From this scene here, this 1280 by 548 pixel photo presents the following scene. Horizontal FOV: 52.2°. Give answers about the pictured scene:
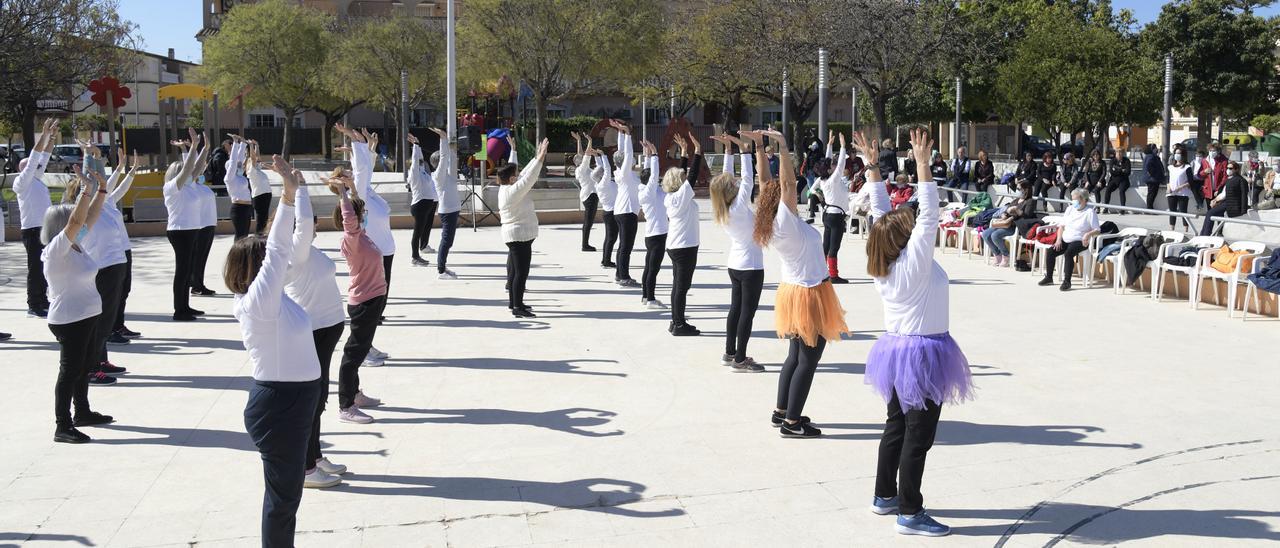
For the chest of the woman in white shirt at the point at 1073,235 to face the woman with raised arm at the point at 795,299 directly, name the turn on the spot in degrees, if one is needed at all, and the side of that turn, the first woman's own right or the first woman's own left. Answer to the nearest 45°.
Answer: approximately 45° to the first woman's own left

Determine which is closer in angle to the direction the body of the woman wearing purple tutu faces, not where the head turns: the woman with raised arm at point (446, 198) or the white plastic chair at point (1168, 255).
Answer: the white plastic chair

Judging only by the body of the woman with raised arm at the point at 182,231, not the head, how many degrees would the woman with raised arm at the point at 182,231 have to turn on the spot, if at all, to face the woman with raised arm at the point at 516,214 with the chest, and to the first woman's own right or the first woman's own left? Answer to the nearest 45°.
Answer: approximately 45° to the first woman's own right

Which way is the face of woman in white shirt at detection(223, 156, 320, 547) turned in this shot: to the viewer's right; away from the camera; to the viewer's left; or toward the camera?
away from the camera

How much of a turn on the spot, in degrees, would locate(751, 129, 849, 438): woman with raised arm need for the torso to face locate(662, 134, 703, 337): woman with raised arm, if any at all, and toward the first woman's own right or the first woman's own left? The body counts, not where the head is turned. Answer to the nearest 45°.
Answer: approximately 90° to the first woman's own left

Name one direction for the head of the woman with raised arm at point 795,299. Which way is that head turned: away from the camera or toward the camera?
away from the camera
